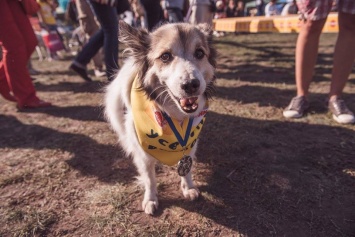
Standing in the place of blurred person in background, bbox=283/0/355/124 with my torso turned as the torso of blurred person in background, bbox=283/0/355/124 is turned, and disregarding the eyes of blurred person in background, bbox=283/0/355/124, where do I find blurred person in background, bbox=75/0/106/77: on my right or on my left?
on my right

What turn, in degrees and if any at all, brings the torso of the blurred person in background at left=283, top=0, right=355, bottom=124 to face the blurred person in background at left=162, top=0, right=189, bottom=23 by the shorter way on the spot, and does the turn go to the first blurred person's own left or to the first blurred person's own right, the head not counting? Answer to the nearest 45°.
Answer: approximately 90° to the first blurred person's own right

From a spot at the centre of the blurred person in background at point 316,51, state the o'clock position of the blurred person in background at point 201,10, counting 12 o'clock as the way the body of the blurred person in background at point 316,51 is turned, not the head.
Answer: the blurred person in background at point 201,10 is roughly at 4 o'clock from the blurred person in background at point 316,51.

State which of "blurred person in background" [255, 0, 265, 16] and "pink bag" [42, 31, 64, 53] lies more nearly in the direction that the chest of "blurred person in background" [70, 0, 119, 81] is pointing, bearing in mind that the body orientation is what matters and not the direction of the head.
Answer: the blurred person in background

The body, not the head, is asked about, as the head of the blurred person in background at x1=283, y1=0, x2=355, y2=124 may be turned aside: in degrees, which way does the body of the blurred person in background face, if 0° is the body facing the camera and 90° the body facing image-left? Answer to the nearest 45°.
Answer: approximately 0°

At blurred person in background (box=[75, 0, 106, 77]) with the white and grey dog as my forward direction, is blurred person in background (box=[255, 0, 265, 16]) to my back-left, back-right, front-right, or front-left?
back-left

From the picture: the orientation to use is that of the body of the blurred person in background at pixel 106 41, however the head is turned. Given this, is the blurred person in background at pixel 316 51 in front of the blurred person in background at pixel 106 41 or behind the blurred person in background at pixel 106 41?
in front

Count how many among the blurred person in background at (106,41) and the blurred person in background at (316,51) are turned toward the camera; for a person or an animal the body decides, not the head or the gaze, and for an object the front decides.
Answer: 1

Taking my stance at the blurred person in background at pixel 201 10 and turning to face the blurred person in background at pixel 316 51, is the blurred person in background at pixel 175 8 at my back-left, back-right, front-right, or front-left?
back-right

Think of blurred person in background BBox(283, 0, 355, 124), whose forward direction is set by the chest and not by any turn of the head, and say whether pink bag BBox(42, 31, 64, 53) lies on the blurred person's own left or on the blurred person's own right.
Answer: on the blurred person's own right
